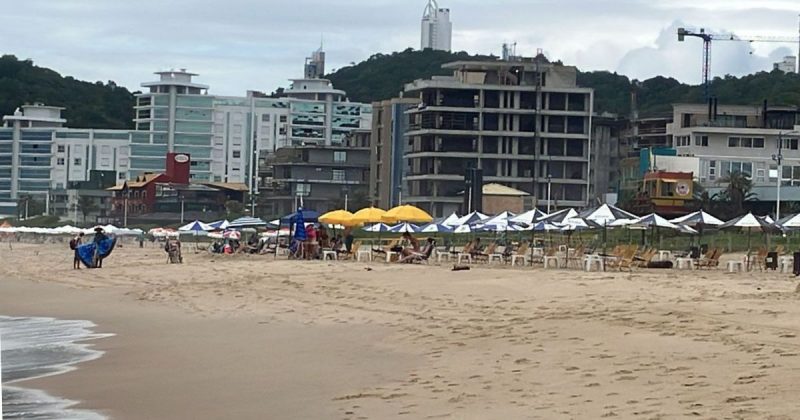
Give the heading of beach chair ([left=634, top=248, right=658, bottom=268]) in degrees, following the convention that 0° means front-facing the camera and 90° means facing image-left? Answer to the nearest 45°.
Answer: approximately 45°

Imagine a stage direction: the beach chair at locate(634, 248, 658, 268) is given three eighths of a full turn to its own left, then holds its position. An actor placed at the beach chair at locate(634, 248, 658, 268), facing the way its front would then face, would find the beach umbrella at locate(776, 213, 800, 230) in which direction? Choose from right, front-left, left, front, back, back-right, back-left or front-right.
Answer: front-left

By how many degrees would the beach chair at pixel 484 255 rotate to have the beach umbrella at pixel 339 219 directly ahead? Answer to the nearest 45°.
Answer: approximately 90° to its right

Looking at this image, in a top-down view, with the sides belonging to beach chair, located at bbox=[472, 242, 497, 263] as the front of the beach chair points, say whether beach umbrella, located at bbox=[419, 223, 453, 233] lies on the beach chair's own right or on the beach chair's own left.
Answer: on the beach chair's own right
